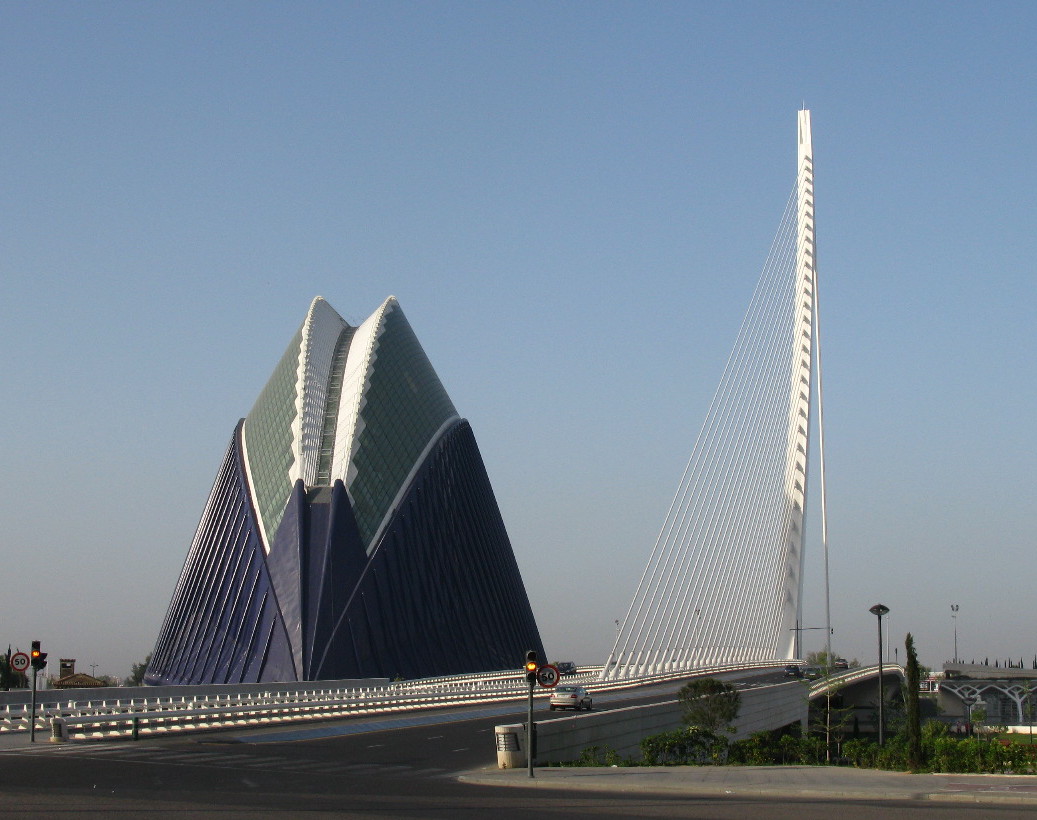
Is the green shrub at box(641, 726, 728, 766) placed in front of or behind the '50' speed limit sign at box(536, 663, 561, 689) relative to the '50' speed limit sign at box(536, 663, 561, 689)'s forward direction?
behind

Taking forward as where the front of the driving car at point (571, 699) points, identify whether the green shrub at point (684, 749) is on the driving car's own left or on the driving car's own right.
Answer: on the driving car's own right

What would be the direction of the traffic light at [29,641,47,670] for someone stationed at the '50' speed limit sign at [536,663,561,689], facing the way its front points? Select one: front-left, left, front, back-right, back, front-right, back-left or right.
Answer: back-right

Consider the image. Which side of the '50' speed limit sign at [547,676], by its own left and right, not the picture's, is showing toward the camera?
front

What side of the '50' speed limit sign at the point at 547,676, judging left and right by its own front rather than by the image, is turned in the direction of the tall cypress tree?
left

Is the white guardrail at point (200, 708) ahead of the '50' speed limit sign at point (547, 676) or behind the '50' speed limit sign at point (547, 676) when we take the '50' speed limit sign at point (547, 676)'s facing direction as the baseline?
behind
